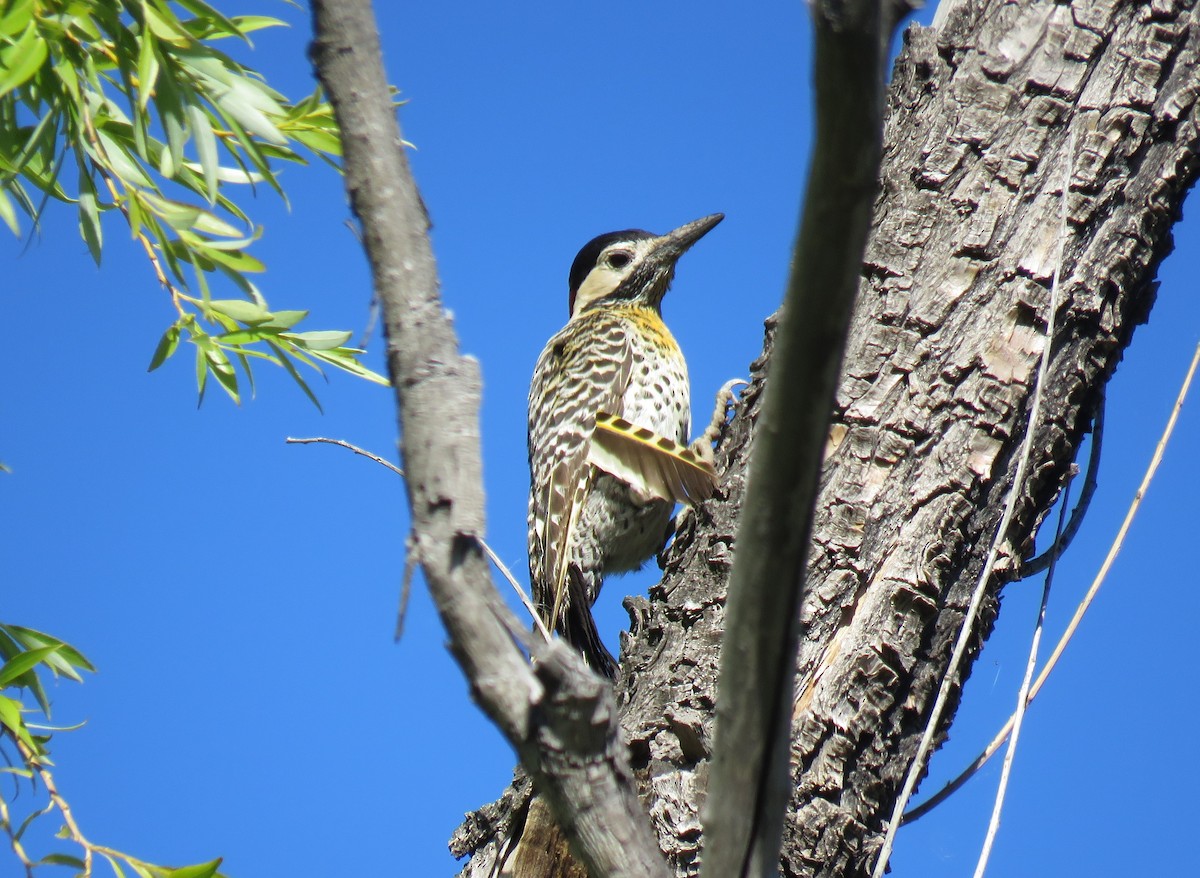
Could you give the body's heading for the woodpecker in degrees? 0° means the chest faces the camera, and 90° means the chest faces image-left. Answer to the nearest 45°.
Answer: approximately 270°
